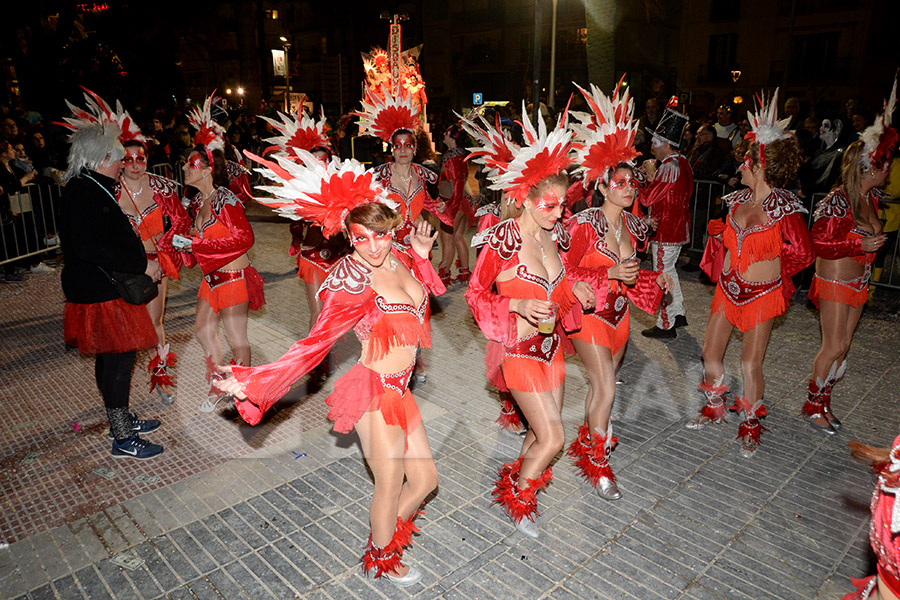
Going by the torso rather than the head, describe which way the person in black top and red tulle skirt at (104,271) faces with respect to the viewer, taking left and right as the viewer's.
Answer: facing to the right of the viewer

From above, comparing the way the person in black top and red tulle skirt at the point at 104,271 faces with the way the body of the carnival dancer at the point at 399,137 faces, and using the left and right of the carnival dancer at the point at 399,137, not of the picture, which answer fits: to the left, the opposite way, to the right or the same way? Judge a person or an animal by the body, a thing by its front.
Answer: to the left

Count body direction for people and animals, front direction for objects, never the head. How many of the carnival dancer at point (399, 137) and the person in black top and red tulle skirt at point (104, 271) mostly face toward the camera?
1

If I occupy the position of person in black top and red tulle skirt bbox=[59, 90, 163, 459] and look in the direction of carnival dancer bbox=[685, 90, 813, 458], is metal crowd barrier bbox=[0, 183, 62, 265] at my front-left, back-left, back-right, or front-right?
back-left

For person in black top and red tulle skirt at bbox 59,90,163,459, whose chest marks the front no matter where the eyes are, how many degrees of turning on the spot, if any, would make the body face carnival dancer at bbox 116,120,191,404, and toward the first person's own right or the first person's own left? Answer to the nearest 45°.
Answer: approximately 90° to the first person's own left

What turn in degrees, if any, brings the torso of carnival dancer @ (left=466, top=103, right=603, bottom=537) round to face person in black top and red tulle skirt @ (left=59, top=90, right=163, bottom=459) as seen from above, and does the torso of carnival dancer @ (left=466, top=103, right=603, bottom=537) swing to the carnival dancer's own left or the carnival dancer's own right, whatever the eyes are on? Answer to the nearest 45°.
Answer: approximately 135° to the carnival dancer's own right

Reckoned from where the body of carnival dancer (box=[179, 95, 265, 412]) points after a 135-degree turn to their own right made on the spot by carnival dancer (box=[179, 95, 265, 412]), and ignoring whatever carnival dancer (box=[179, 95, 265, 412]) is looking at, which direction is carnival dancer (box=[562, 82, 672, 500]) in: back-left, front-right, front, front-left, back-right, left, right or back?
back-right

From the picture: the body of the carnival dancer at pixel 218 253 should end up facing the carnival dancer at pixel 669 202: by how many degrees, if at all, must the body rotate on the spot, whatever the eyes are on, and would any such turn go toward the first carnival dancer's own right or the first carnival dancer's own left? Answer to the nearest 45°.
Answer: approximately 135° to the first carnival dancer's own left

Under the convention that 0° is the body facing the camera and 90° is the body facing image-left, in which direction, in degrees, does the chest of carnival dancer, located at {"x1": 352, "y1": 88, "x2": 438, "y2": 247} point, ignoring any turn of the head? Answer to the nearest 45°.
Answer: approximately 0°

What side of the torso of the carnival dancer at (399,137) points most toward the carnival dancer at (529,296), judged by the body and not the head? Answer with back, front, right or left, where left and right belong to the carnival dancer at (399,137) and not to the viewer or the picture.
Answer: front
